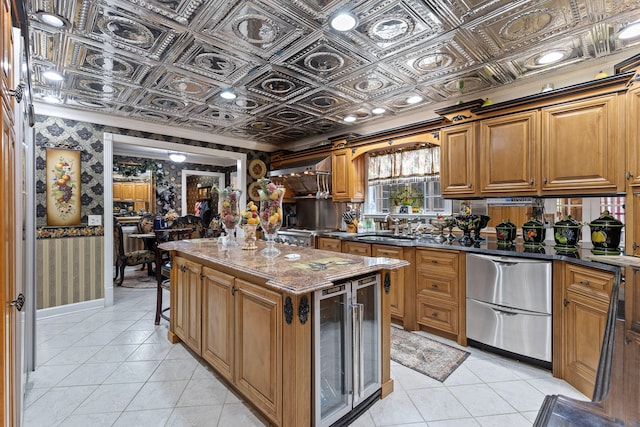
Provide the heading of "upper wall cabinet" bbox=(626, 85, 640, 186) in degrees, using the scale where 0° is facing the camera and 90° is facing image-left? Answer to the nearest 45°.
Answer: approximately 45°

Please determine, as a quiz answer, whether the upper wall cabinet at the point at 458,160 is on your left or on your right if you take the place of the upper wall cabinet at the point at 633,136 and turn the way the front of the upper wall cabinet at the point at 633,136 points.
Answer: on your right

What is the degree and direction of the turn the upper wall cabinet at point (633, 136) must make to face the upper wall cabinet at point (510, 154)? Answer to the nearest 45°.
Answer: approximately 45° to its right

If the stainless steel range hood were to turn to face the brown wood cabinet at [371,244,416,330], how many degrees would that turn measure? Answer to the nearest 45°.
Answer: approximately 90° to its left

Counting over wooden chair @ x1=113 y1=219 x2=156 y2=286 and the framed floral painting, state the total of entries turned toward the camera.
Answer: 1

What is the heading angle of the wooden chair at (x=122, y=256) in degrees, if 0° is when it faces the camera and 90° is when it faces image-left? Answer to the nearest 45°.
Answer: approximately 270°

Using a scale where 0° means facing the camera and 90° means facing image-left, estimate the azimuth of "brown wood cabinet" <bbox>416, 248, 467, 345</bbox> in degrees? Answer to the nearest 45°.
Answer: approximately 45°

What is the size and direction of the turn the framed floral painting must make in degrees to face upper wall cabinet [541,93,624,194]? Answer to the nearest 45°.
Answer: approximately 45° to its left

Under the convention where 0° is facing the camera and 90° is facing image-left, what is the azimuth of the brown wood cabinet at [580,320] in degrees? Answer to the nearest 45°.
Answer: approximately 45°
